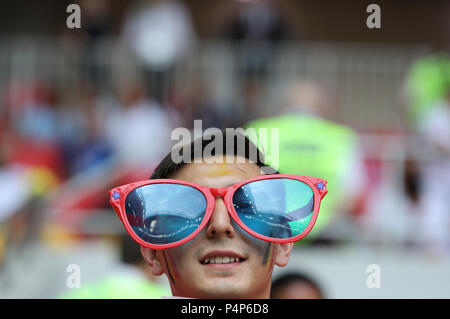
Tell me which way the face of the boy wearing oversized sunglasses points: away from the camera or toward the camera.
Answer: toward the camera

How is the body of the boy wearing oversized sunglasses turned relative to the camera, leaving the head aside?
toward the camera

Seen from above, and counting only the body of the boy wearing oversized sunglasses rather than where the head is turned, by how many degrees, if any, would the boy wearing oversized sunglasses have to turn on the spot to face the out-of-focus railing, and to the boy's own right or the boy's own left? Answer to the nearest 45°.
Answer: approximately 180°
